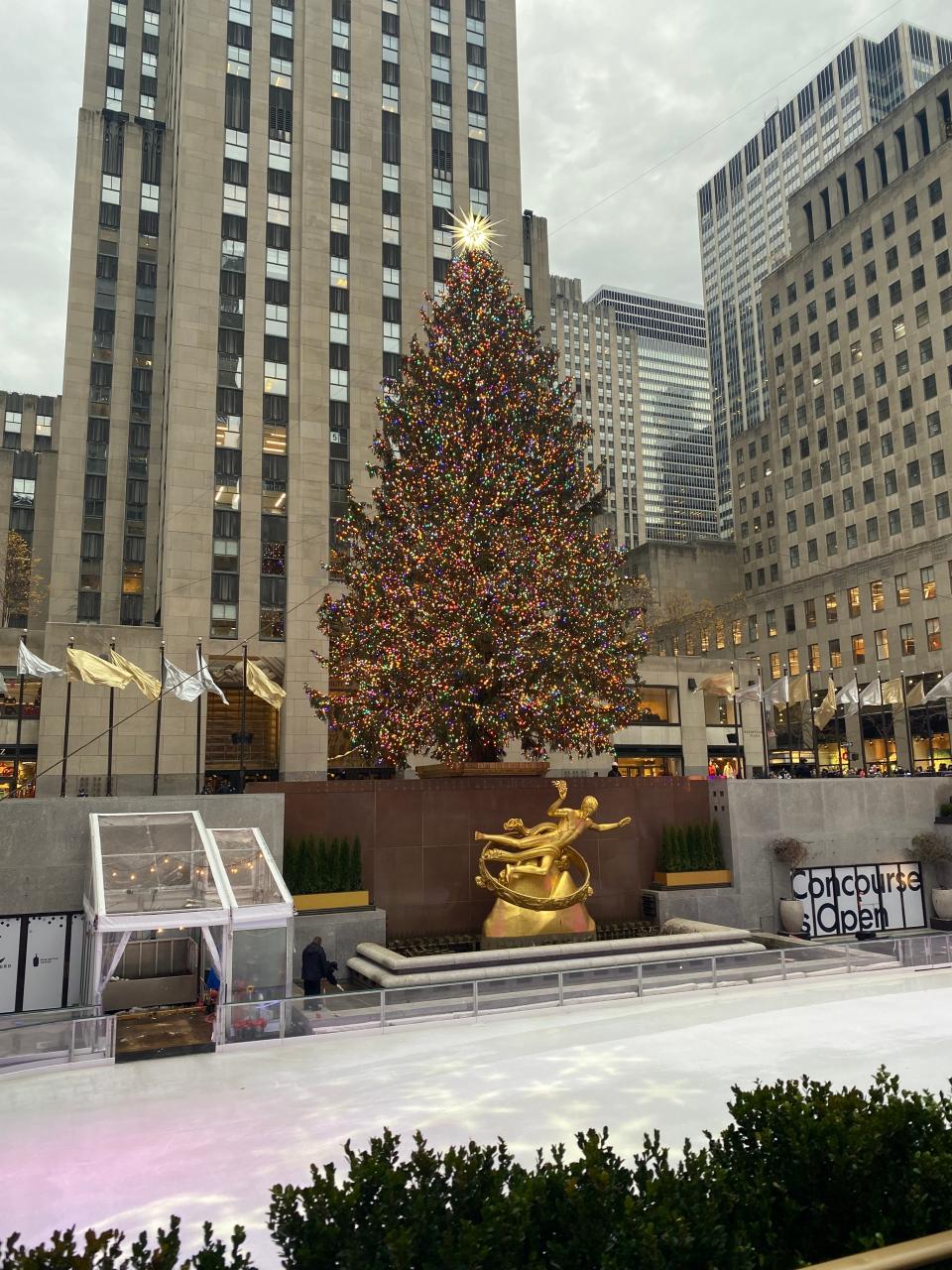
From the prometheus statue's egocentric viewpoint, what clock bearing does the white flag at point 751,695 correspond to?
The white flag is roughly at 7 o'clock from the prometheus statue.

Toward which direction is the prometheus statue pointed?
toward the camera

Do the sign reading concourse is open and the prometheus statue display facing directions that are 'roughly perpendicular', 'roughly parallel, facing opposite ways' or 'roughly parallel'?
roughly parallel

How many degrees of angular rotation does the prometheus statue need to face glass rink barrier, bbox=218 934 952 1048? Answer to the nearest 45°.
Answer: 0° — it already faces it

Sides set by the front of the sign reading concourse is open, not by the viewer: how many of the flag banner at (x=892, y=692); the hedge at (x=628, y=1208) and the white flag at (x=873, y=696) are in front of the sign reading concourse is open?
1

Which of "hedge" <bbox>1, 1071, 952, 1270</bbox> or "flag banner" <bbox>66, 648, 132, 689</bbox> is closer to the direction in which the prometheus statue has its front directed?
the hedge

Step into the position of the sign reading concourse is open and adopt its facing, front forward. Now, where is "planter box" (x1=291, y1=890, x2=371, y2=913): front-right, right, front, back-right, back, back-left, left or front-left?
front-right

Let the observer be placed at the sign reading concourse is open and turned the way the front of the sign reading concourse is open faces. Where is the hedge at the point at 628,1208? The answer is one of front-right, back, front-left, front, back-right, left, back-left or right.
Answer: front

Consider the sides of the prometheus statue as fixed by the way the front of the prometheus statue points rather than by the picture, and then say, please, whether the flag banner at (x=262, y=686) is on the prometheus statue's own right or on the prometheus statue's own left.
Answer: on the prometheus statue's own right

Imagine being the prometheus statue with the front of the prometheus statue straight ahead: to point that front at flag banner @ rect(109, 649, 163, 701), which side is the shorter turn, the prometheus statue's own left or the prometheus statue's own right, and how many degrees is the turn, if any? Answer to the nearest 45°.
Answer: approximately 90° to the prometheus statue's own right

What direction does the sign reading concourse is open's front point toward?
toward the camera

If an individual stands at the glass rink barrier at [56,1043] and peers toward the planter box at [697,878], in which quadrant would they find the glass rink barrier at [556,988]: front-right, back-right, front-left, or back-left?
front-right

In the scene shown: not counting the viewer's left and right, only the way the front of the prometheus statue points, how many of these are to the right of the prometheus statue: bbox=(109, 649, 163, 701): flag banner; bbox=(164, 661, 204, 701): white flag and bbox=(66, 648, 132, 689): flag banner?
3

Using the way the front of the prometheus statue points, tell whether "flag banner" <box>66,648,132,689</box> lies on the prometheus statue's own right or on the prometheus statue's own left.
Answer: on the prometheus statue's own right

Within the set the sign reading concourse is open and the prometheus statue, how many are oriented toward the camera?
2
